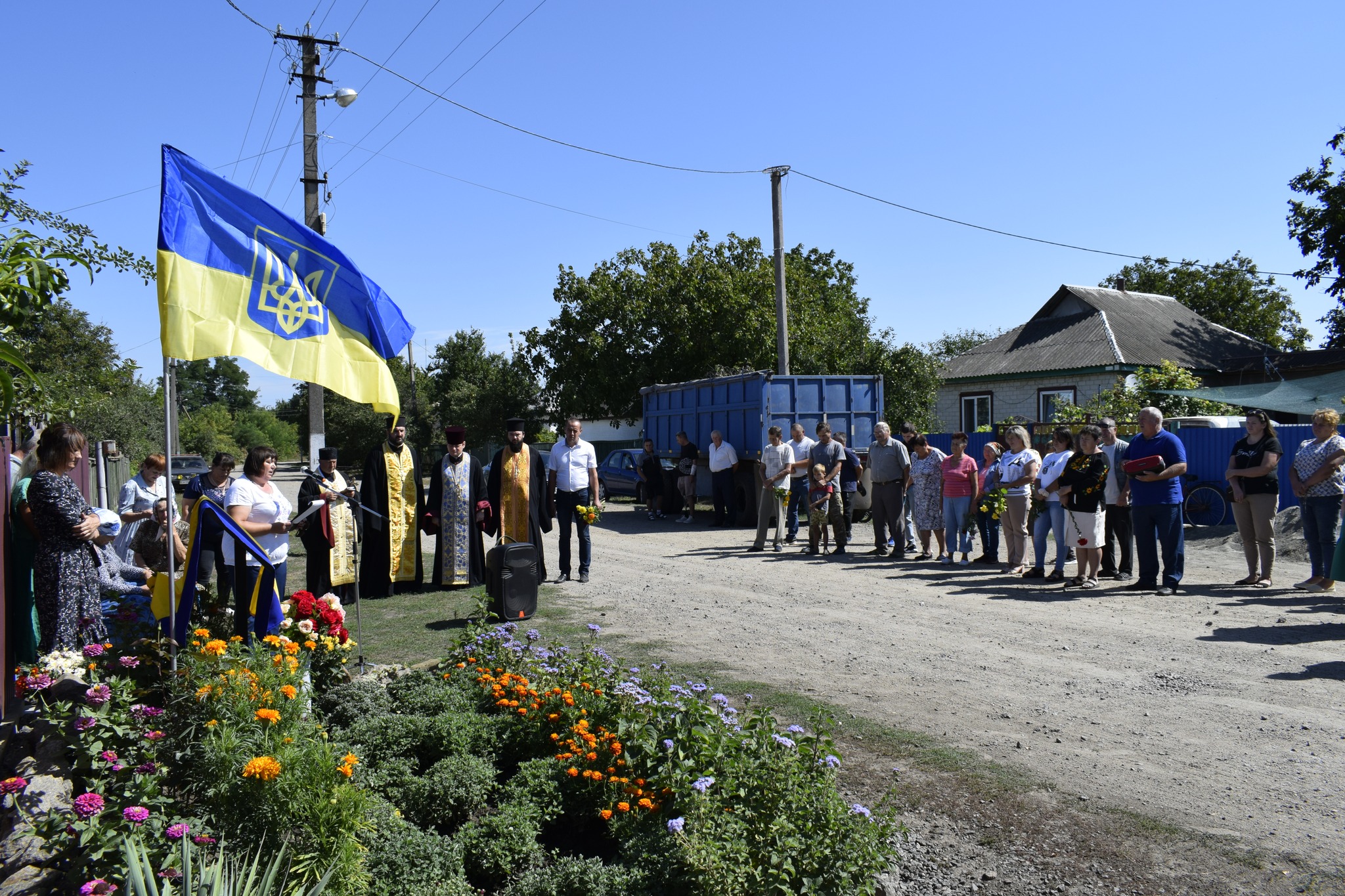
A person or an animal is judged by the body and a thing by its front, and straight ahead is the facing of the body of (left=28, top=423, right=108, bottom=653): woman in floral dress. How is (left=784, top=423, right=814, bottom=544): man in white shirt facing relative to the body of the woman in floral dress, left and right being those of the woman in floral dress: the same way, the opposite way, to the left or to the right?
the opposite way

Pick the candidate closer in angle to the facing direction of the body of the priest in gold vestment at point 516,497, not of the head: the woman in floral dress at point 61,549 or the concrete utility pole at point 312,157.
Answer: the woman in floral dress

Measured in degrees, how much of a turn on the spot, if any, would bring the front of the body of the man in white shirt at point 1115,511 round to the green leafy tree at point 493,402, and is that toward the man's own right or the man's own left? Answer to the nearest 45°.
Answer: approximately 90° to the man's own right
